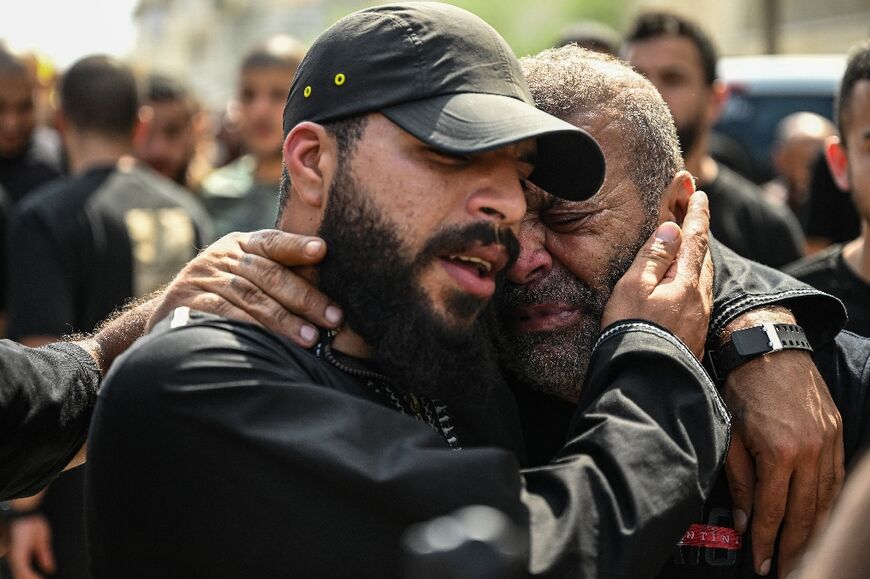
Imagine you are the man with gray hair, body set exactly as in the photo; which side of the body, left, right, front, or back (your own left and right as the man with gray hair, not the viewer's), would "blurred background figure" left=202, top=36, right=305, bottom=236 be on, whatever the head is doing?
right

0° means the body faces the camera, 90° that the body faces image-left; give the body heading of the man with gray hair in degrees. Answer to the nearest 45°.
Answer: approximately 45°

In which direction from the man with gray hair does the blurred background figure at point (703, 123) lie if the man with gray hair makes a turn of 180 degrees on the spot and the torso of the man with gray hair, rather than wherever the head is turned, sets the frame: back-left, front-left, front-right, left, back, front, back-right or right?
front-left

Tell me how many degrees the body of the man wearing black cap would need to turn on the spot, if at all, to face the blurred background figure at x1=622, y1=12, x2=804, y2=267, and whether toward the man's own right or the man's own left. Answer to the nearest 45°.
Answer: approximately 90° to the man's own left

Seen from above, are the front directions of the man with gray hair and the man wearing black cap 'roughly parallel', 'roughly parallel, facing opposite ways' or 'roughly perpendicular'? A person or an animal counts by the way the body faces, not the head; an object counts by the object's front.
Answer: roughly perpendicular

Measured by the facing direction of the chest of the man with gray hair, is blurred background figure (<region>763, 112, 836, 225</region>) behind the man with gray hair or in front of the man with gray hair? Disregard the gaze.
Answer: behind

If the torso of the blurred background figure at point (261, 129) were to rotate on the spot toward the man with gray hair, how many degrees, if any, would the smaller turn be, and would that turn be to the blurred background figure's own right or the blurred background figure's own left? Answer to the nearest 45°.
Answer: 0° — they already face them

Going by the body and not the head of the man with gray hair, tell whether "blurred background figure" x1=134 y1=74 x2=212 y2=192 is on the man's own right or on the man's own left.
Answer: on the man's own right

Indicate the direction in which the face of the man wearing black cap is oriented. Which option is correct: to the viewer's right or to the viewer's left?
to the viewer's right

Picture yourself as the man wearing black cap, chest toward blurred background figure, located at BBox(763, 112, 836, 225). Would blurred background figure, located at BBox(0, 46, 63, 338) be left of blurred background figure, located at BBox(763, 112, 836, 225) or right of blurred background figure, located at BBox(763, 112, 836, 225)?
left

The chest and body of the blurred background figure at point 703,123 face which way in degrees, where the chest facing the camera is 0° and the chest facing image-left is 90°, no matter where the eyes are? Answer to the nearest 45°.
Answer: approximately 45°
